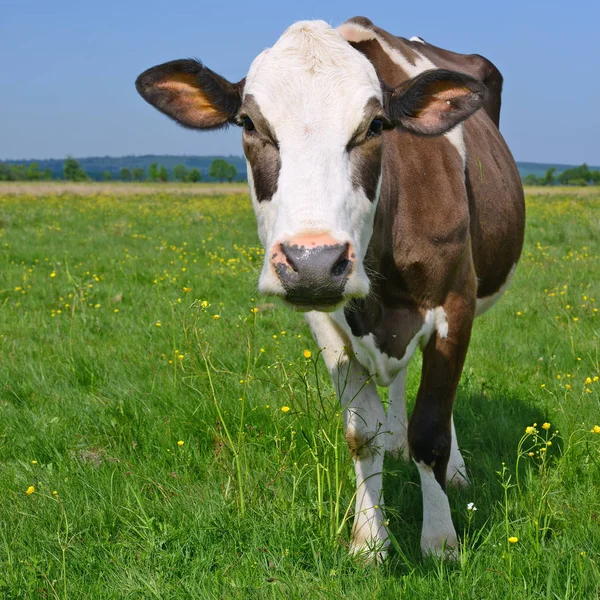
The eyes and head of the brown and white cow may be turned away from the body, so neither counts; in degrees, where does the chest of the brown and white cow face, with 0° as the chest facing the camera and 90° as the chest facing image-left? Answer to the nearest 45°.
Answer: approximately 0°
